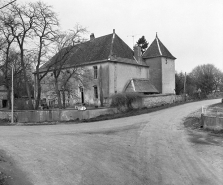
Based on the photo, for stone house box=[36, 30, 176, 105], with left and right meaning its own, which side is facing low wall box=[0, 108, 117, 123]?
front

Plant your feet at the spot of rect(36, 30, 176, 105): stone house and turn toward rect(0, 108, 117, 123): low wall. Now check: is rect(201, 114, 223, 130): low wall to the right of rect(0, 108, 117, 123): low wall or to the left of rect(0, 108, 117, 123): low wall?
left

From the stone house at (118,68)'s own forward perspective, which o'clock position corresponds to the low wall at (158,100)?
The low wall is roughly at 9 o'clock from the stone house.

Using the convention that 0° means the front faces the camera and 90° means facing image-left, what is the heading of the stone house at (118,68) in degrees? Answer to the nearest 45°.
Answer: approximately 45°

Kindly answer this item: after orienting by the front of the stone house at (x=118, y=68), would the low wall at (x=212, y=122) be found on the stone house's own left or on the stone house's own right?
on the stone house's own left
